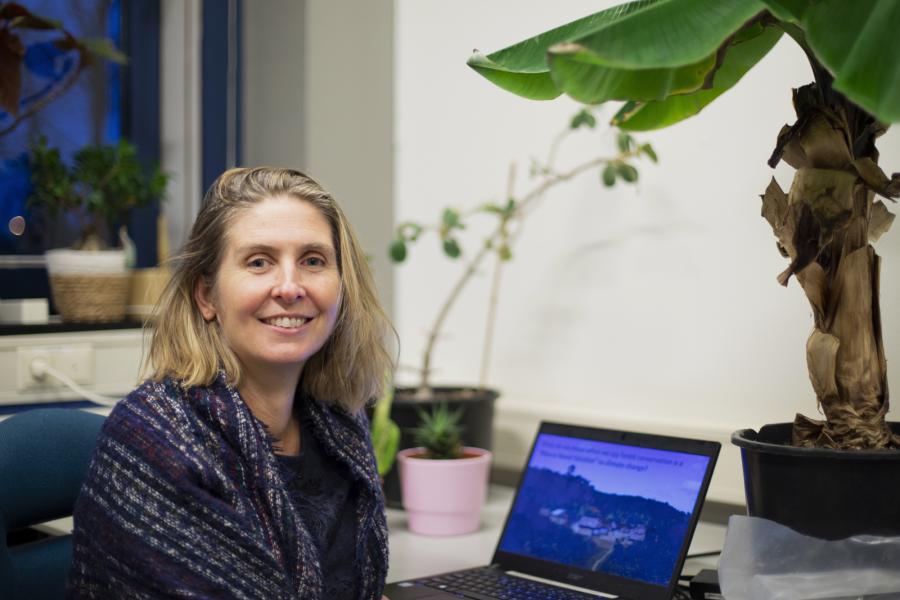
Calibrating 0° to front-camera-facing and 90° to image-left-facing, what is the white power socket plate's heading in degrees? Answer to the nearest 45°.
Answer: approximately 0°

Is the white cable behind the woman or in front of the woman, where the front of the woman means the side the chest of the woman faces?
behind

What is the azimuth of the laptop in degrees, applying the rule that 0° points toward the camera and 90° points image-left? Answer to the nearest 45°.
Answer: approximately 45°

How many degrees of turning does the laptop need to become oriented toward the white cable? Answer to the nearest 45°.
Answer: approximately 90° to its right

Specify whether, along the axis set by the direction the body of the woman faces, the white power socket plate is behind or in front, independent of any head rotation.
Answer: behind

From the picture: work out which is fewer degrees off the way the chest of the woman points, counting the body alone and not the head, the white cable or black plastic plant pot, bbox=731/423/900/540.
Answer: the black plastic plant pot
